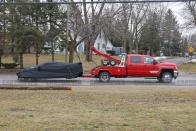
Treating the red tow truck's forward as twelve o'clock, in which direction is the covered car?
The covered car is roughly at 6 o'clock from the red tow truck.

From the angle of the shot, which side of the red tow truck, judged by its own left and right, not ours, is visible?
right
